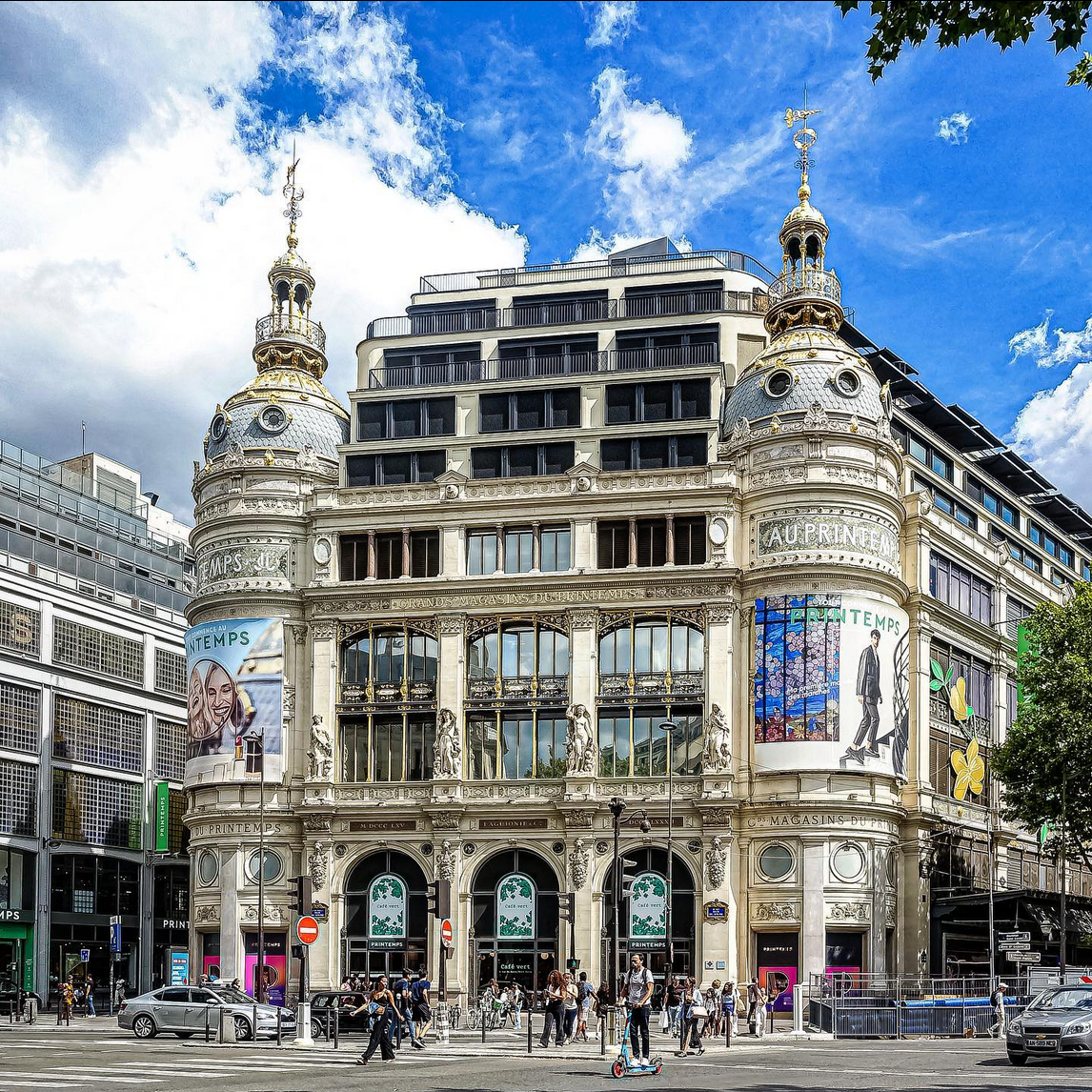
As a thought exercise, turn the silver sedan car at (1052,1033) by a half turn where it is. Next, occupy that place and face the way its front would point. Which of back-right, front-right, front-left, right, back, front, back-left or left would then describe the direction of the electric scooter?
back

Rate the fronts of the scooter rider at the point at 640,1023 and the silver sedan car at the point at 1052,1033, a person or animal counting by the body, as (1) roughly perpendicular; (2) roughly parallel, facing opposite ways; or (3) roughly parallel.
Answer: roughly parallel

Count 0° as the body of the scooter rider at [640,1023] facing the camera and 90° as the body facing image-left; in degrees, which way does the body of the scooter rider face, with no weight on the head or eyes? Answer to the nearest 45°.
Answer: approximately 45°

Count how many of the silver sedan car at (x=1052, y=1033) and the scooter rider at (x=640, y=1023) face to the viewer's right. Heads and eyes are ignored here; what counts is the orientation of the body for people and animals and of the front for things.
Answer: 0

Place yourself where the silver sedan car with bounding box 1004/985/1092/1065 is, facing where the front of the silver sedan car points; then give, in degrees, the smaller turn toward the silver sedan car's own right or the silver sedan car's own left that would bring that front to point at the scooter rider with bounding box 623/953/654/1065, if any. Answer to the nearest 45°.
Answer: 0° — it already faces them

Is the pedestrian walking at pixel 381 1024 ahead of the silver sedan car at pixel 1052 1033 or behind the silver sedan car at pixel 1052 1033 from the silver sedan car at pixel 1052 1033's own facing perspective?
ahead
